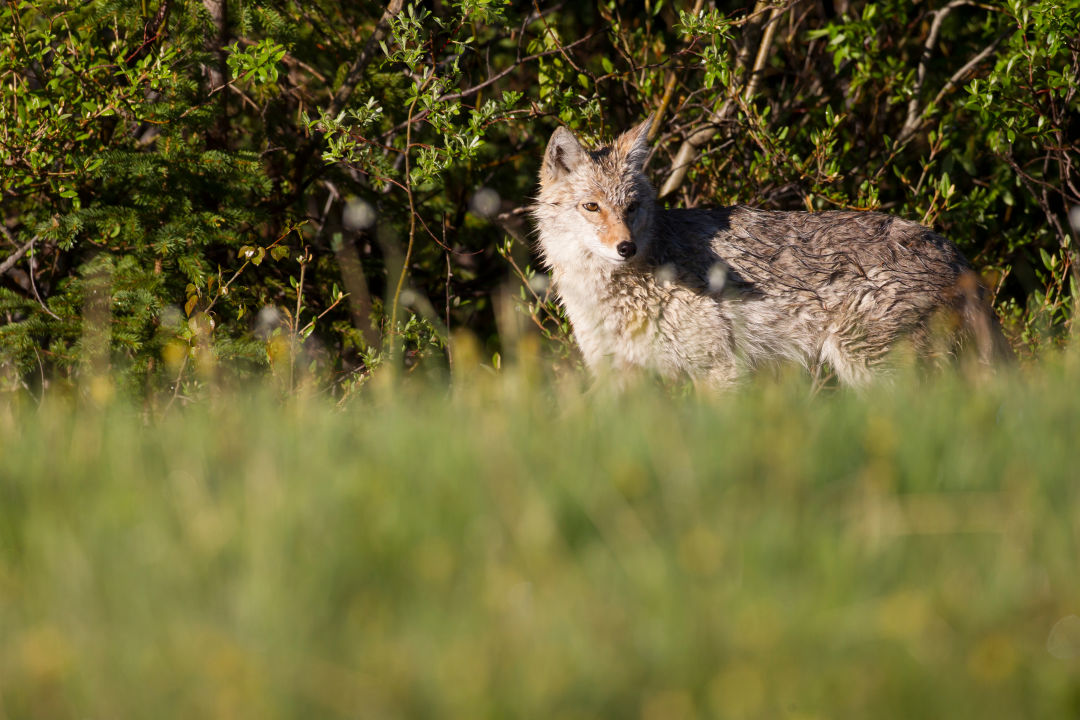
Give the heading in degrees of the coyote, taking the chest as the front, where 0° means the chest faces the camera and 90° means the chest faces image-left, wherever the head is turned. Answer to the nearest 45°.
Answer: approximately 90°
